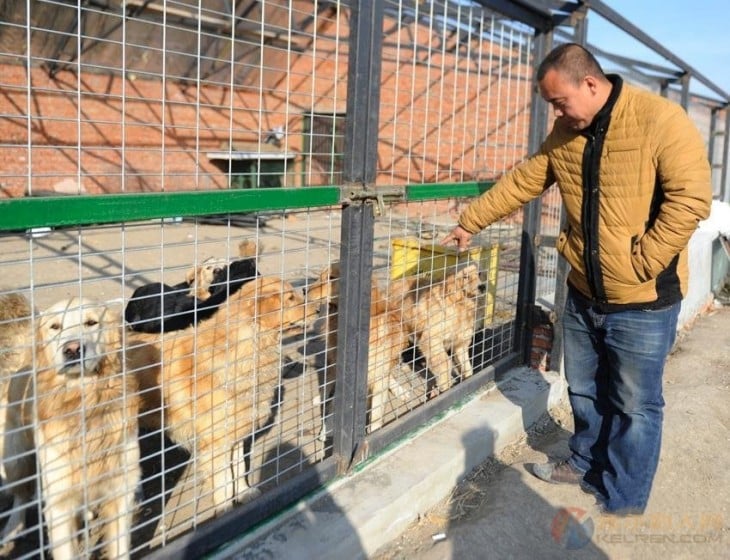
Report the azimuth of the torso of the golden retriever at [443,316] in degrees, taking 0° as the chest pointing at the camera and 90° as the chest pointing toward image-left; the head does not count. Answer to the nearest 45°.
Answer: approximately 315°

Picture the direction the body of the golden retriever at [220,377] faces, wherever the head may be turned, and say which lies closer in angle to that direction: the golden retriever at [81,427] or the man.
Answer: the man

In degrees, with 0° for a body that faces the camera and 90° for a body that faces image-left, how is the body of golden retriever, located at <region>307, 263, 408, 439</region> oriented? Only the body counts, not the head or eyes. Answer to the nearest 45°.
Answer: approximately 45°

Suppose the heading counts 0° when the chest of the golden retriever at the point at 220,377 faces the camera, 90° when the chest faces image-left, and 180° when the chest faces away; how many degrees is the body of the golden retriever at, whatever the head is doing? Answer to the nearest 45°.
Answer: approximately 315°

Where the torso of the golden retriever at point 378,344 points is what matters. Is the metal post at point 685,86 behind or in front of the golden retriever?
behind

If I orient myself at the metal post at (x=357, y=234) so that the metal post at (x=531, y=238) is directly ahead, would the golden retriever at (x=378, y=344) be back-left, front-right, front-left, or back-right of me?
front-left

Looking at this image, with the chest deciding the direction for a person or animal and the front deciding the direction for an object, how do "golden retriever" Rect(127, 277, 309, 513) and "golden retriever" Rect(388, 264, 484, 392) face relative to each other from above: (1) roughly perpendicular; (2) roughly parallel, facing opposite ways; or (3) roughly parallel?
roughly parallel
